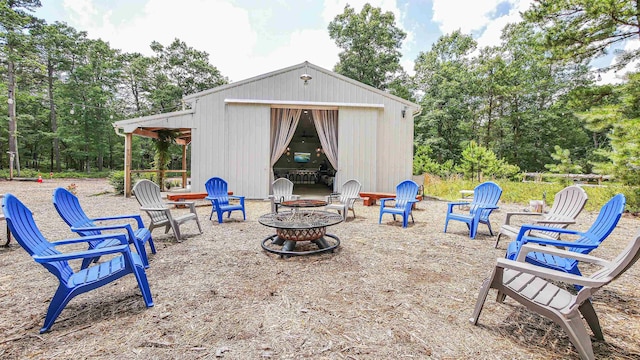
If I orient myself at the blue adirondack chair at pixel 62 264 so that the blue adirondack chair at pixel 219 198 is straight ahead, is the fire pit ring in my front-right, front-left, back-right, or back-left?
front-right

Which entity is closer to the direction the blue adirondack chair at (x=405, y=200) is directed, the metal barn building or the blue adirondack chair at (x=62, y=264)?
the blue adirondack chair

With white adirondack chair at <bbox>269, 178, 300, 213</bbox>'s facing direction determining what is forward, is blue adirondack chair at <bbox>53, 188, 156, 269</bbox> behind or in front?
in front

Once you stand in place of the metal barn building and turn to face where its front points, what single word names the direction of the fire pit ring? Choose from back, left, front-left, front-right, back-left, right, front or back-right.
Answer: front

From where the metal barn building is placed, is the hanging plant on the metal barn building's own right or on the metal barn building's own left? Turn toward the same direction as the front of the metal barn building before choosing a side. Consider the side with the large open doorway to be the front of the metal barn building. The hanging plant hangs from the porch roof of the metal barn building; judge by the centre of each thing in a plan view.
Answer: on the metal barn building's own right

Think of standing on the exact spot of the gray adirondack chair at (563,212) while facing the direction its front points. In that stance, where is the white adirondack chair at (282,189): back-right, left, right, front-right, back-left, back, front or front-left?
front-right

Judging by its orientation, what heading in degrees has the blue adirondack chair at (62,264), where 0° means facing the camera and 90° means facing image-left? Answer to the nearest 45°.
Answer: approximately 270°

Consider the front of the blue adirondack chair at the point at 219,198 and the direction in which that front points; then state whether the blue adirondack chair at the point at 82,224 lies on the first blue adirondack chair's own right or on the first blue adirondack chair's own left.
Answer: on the first blue adirondack chair's own right

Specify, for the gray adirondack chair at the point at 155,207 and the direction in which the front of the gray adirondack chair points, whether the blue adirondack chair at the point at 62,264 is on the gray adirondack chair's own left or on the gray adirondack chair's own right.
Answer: on the gray adirondack chair's own right

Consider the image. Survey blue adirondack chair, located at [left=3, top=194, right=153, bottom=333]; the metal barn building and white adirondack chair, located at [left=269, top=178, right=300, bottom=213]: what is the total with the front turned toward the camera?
2

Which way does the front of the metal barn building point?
toward the camera

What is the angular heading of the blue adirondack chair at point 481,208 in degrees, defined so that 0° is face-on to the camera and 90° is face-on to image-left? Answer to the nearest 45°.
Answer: approximately 45°

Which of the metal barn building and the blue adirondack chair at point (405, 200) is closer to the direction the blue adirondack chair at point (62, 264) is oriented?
the blue adirondack chair

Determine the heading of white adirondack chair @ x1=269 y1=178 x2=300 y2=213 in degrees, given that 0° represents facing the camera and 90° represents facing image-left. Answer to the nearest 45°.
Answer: approximately 0°
